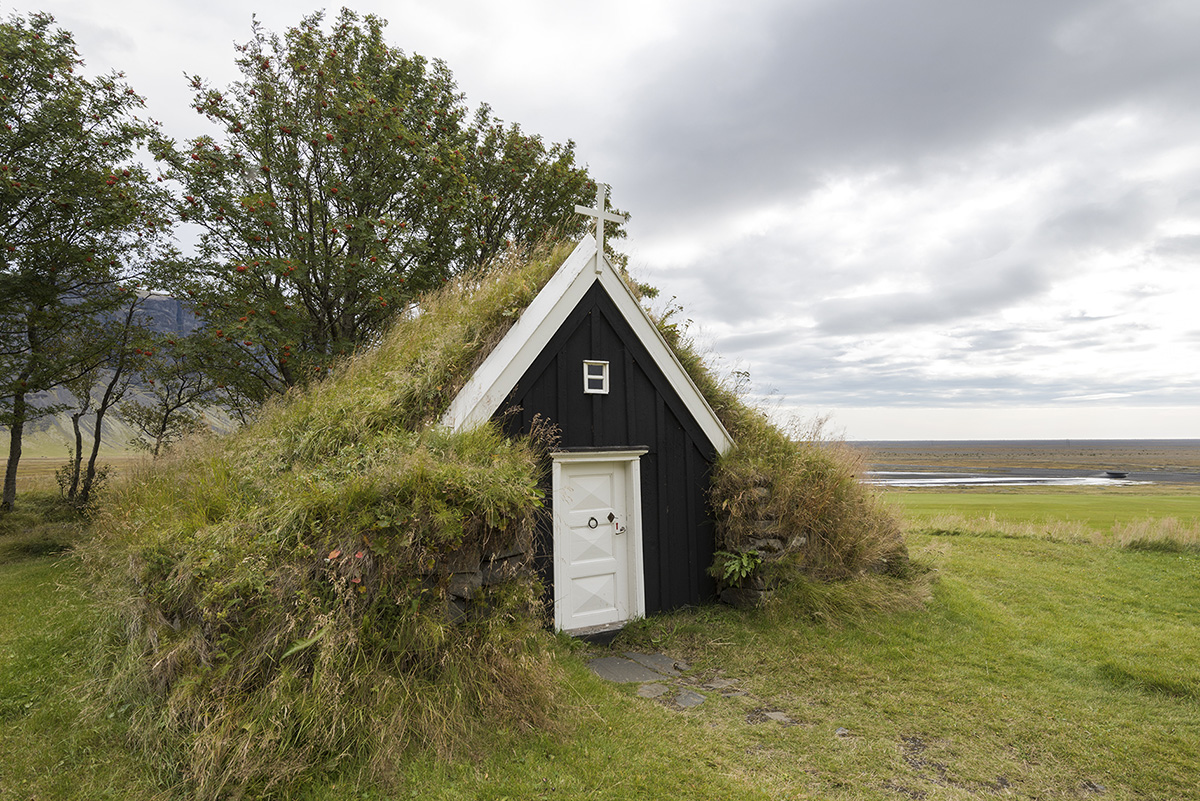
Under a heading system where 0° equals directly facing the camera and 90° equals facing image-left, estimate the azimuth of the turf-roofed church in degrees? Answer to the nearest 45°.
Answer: approximately 315°

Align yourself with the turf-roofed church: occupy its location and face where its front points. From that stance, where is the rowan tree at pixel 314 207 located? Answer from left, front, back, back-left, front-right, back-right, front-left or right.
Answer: back
